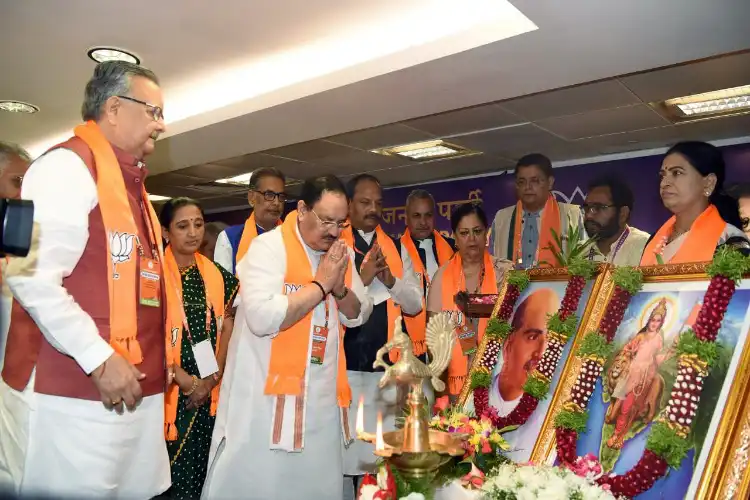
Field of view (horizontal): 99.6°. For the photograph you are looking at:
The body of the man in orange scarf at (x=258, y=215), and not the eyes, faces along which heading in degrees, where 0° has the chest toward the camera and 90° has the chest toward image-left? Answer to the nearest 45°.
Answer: approximately 315°

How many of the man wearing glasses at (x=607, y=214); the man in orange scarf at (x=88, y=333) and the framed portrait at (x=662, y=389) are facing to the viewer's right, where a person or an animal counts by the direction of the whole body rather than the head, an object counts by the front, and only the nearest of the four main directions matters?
1

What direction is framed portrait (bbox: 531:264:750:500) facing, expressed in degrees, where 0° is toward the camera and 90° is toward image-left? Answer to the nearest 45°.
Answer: approximately 45°

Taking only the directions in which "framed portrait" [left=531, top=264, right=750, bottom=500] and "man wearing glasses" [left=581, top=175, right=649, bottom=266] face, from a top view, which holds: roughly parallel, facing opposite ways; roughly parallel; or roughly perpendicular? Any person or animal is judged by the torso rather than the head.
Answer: roughly parallel

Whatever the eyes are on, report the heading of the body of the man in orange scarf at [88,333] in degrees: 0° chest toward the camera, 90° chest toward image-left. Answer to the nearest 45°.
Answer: approximately 270°

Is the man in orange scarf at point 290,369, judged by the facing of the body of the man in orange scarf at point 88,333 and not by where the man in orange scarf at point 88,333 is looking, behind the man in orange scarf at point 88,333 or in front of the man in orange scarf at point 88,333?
in front

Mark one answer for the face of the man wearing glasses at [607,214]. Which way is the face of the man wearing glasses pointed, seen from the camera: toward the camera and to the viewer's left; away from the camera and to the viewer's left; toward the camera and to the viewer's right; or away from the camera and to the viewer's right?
toward the camera and to the viewer's left

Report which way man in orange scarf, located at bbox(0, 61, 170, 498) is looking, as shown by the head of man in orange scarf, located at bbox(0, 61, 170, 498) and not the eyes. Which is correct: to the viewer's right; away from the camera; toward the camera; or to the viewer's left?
to the viewer's right

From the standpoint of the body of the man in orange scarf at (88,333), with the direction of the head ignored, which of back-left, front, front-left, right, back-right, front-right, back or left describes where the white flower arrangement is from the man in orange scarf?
front-right
